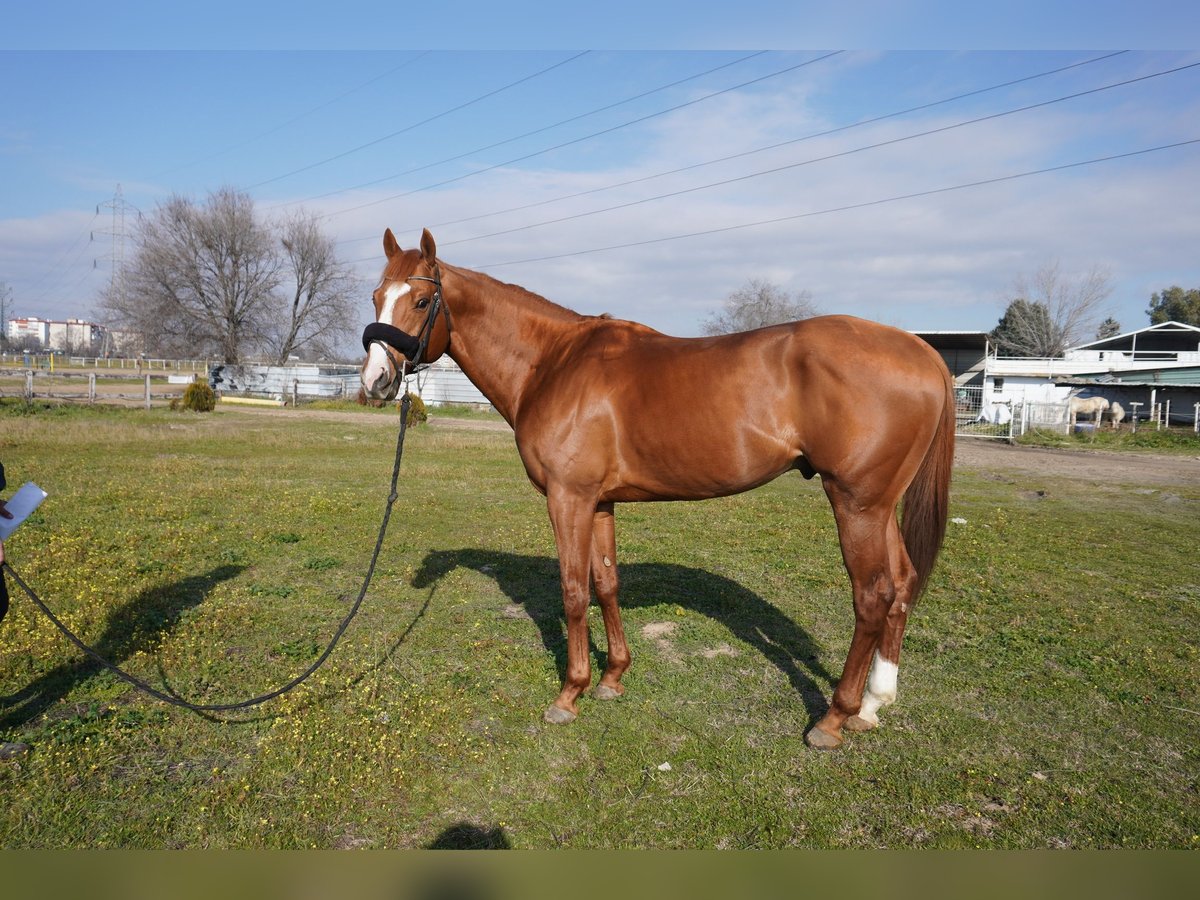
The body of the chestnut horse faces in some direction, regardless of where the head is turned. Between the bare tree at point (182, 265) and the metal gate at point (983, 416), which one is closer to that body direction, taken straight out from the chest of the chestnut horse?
the bare tree

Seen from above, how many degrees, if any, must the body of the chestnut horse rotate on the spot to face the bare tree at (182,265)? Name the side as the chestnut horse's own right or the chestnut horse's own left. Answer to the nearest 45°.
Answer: approximately 45° to the chestnut horse's own right

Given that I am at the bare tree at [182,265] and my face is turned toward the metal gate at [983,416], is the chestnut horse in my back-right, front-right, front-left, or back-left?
front-right

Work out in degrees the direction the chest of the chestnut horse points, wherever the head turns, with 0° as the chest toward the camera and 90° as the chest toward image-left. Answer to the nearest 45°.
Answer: approximately 90°

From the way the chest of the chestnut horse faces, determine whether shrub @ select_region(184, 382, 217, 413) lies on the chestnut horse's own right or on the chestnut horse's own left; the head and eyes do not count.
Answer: on the chestnut horse's own right

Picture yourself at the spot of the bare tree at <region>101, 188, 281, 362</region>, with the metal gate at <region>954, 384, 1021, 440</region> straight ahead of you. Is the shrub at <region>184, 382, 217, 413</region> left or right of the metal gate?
right

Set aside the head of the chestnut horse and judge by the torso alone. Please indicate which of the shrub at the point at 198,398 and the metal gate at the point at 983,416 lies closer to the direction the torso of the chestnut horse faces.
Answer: the shrub

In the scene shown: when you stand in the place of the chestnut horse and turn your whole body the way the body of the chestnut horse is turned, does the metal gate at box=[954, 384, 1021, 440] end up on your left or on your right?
on your right

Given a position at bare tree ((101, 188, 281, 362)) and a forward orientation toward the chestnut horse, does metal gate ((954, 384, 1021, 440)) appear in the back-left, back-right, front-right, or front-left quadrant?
front-left
